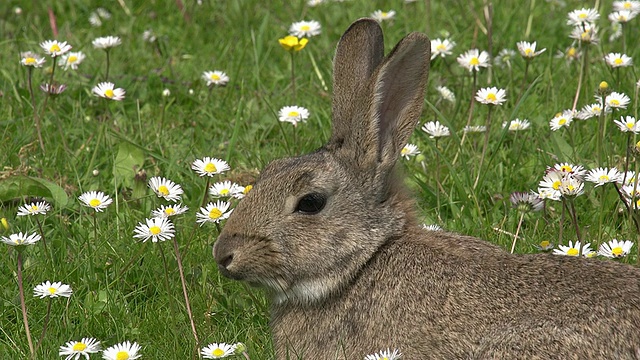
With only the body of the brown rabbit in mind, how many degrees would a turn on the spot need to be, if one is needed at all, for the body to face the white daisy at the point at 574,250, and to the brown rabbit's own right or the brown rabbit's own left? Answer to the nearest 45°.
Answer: approximately 135° to the brown rabbit's own right

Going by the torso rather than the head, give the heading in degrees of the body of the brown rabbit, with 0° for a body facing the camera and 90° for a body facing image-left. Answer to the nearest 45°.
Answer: approximately 90°

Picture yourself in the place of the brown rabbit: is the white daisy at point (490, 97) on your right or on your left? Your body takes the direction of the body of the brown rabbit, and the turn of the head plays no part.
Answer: on your right

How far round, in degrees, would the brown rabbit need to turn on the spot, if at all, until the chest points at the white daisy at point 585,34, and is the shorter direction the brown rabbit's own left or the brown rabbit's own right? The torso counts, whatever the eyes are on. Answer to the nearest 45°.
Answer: approximately 135° to the brown rabbit's own right

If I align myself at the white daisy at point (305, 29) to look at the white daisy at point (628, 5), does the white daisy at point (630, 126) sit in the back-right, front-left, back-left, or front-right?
front-right

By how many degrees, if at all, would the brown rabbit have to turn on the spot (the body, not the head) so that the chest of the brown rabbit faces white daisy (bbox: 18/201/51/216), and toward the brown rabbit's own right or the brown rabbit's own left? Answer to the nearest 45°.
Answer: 0° — it already faces it

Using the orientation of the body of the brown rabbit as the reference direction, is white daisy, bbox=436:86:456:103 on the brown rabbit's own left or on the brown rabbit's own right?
on the brown rabbit's own right

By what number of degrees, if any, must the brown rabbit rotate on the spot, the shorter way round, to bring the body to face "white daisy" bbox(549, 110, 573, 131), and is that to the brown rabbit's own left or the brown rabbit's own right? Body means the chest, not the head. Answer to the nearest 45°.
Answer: approximately 135° to the brown rabbit's own right
